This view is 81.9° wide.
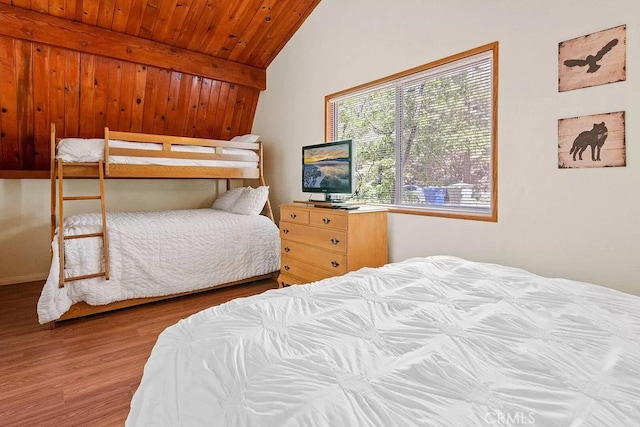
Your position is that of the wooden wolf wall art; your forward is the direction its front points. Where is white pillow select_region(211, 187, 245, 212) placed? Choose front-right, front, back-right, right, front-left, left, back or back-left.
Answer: front-right

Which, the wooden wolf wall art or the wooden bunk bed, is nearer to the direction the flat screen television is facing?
the wooden bunk bed

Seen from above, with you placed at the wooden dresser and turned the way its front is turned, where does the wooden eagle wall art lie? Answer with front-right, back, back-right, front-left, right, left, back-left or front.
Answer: left

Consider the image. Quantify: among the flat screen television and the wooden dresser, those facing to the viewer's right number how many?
0

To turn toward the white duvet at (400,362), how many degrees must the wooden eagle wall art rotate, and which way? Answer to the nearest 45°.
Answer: approximately 45° to its left

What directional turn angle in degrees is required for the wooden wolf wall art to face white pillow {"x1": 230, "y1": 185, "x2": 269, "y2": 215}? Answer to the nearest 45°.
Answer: approximately 45° to its right

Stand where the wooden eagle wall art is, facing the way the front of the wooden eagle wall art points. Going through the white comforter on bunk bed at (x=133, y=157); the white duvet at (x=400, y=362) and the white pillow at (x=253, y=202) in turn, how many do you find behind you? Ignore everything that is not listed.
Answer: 0

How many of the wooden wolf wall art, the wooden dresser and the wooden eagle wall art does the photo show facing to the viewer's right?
0

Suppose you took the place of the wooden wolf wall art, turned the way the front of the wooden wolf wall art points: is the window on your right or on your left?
on your right

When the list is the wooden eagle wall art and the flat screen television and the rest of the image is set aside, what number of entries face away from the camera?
0

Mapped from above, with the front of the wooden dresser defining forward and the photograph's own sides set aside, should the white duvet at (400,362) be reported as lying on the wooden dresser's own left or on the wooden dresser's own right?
on the wooden dresser's own left

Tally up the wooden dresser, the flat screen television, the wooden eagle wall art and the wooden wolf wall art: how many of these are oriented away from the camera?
0

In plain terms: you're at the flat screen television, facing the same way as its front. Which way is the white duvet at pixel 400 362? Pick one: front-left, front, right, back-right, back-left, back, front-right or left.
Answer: front-left

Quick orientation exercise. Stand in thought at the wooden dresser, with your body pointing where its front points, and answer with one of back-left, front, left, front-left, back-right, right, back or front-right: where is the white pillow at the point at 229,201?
right

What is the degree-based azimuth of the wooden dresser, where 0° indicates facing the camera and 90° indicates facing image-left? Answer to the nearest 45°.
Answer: approximately 45°

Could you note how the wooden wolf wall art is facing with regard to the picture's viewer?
facing the viewer and to the left of the viewer

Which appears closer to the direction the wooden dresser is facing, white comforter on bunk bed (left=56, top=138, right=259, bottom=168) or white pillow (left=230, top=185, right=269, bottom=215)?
the white comforter on bunk bed

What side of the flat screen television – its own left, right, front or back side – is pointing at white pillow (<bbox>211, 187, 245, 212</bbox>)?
right

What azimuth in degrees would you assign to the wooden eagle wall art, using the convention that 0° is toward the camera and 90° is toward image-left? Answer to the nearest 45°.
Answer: approximately 45°

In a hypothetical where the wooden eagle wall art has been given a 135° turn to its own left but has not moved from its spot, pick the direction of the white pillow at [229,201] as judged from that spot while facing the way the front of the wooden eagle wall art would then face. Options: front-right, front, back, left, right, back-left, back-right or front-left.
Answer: back
